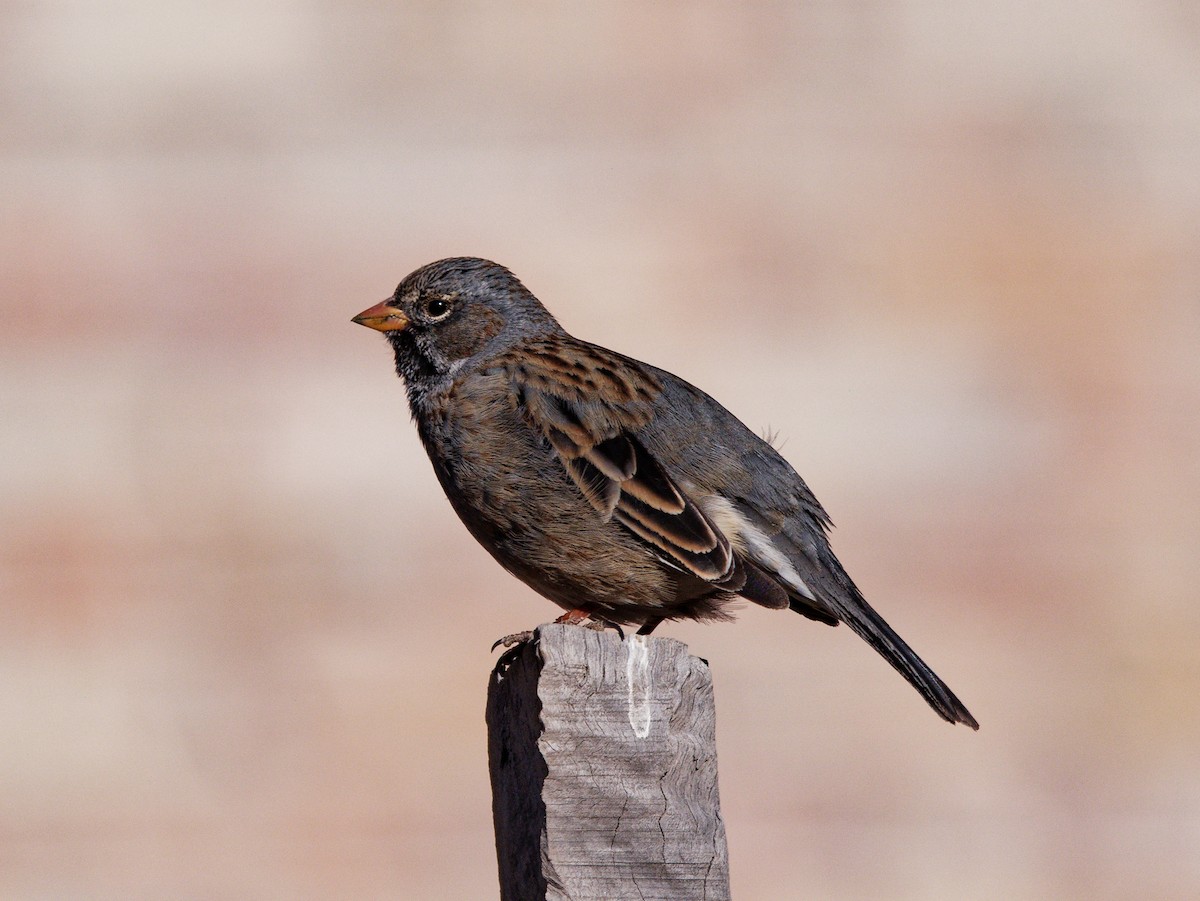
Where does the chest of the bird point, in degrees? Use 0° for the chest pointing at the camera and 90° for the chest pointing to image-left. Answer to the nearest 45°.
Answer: approximately 90°
